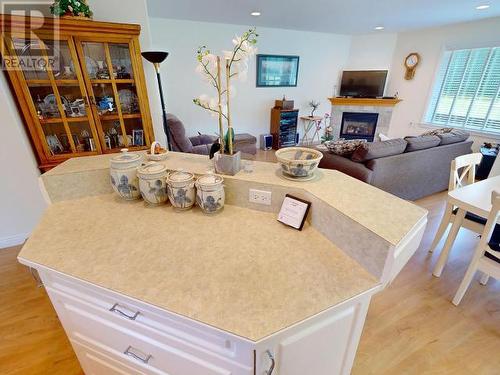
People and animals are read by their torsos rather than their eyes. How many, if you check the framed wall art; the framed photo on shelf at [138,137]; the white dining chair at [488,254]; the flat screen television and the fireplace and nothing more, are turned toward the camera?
4

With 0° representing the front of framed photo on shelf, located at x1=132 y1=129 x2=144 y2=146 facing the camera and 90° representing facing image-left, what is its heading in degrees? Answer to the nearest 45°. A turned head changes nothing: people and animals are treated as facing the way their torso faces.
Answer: approximately 0°

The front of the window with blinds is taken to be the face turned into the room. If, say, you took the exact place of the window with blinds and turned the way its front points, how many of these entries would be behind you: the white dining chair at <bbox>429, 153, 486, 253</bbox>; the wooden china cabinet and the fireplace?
0

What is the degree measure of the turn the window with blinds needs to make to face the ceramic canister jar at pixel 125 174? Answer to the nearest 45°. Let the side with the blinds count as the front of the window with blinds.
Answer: approximately 45° to its left

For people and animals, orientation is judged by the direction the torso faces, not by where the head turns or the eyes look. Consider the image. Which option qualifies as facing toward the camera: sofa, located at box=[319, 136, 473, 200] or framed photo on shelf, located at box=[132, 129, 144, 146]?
the framed photo on shelf

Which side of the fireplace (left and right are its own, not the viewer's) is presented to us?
front

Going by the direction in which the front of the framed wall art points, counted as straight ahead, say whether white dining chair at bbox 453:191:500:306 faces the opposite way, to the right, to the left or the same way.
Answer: to the left

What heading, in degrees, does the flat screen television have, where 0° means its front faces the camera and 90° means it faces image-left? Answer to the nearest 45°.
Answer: approximately 0°

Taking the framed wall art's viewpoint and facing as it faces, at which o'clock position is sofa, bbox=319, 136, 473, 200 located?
The sofa is roughly at 11 o'clock from the framed wall art.

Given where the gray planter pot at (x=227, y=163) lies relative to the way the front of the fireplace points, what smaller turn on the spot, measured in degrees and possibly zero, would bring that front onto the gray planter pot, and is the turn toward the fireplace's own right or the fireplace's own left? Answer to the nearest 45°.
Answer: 0° — it already faces it

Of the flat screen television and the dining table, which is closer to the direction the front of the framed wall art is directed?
the dining table

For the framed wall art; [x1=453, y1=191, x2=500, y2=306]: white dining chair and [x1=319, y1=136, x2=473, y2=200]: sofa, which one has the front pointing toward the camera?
the framed wall art

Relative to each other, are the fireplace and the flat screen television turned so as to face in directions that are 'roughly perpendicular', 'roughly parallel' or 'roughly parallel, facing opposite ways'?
roughly parallel

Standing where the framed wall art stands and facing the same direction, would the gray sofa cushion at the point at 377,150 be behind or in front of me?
in front

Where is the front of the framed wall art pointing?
toward the camera

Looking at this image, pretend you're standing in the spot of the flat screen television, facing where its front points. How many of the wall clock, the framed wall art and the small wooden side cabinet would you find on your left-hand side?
1

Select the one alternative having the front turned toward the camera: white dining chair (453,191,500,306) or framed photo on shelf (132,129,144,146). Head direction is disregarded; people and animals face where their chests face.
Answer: the framed photo on shelf

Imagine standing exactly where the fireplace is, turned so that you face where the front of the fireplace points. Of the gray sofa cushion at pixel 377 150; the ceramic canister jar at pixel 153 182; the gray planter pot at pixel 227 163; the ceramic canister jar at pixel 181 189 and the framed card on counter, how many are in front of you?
5

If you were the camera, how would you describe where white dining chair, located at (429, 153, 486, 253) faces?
facing the viewer and to the right of the viewer

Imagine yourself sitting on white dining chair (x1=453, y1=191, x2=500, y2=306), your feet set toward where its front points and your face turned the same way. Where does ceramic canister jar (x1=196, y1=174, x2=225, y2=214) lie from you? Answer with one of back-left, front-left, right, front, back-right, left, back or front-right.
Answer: back

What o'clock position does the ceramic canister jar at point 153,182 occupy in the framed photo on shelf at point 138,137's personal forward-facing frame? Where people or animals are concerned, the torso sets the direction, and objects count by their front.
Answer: The ceramic canister jar is roughly at 12 o'clock from the framed photo on shelf.

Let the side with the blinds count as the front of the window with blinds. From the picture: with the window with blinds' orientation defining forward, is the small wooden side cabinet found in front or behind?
in front
